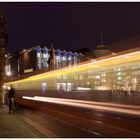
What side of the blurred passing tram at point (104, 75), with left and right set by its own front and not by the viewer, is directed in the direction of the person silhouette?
front

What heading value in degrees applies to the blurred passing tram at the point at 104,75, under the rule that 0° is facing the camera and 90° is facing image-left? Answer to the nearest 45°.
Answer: approximately 45°
